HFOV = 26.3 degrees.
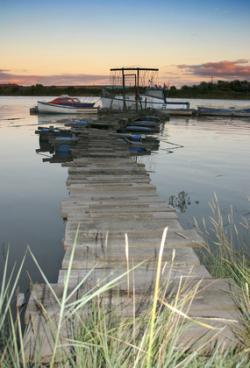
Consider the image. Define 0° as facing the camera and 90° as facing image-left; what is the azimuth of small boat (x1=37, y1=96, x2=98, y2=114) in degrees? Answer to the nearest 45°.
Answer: approximately 90°

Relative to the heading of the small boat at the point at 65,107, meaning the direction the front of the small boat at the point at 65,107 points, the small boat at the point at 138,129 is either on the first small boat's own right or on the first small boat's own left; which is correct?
on the first small boat's own left
